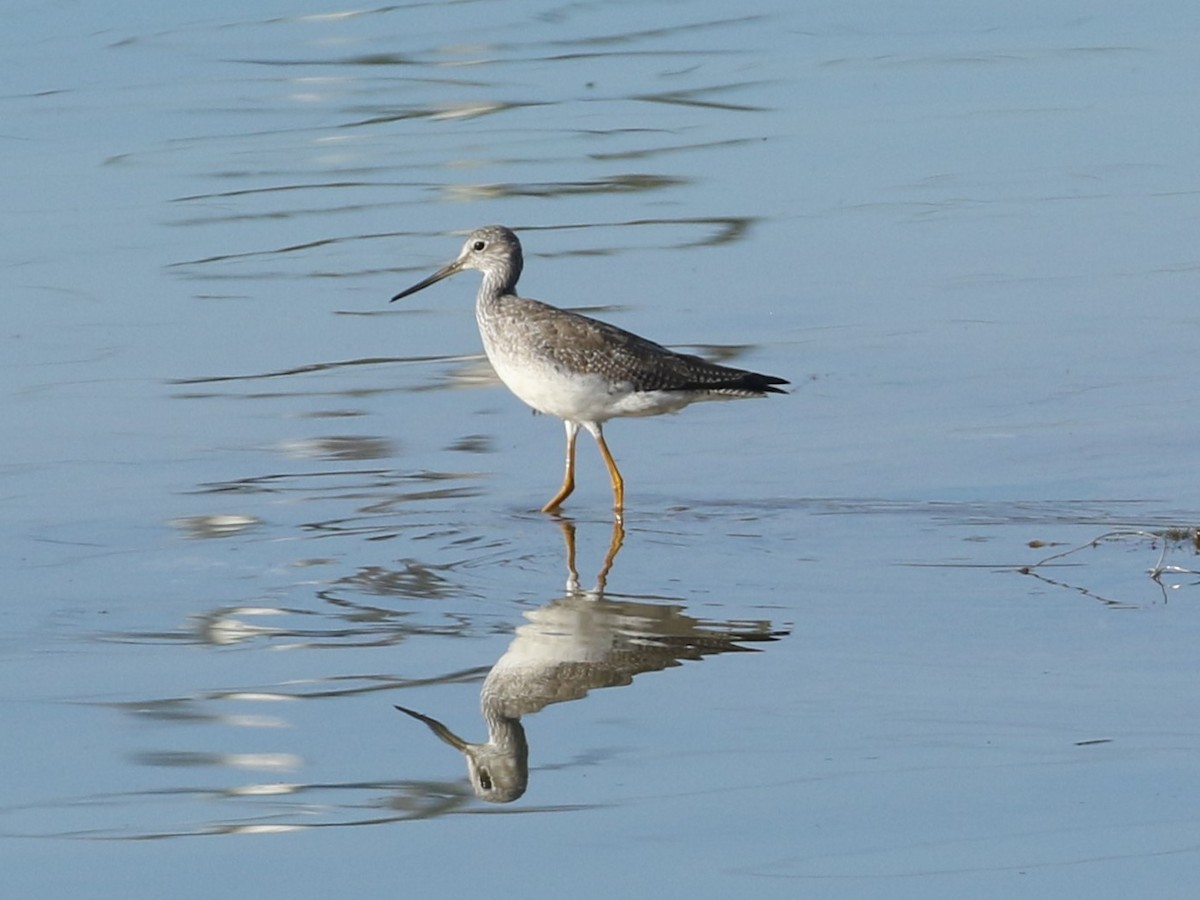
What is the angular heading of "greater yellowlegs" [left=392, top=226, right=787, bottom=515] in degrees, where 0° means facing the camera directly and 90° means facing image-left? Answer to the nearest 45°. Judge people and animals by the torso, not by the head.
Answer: approximately 90°
